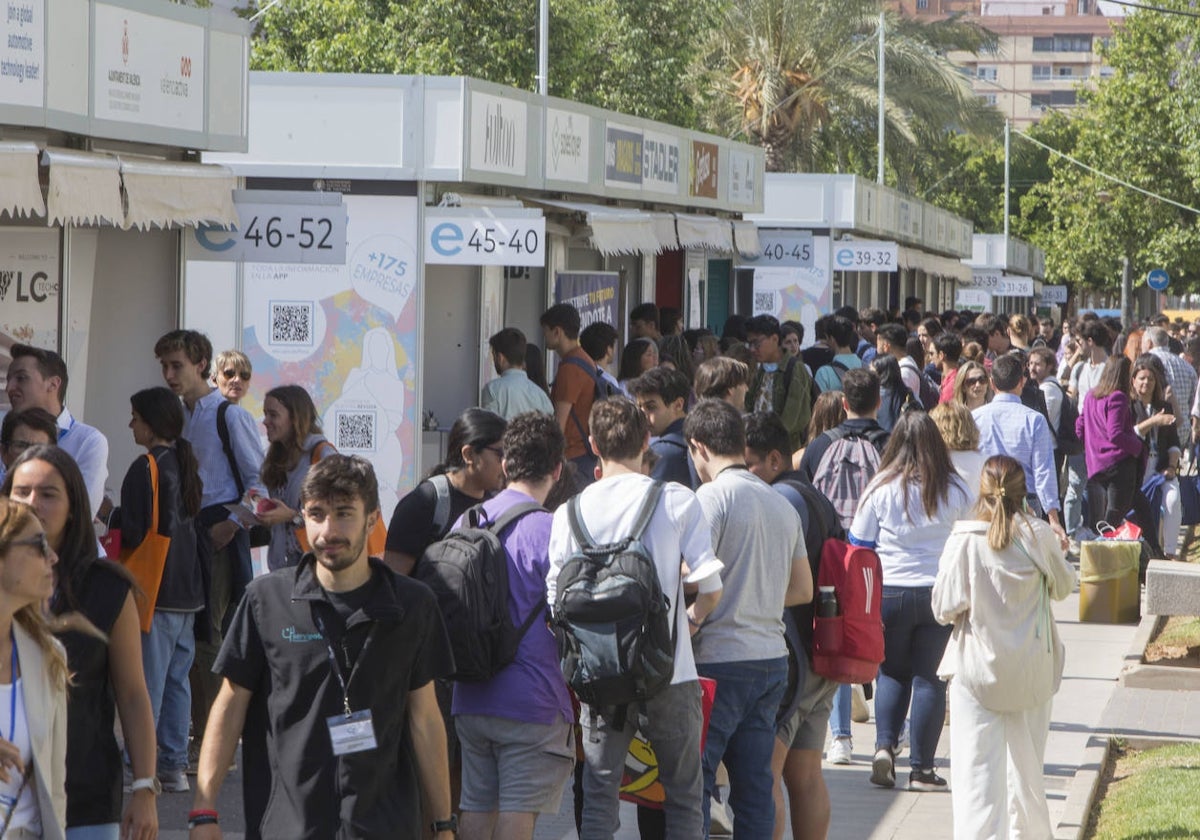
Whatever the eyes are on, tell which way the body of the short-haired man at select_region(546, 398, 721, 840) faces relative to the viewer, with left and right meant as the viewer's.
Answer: facing away from the viewer

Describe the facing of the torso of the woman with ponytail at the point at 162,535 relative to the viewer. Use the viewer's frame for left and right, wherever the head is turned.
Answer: facing away from the viewer and to the left of the viewer

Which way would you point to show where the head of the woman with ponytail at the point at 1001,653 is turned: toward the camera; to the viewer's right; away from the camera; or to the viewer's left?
away from the camera

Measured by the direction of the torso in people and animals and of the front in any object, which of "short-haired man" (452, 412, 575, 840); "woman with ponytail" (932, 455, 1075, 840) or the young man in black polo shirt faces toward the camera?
the young man in black polo shirt

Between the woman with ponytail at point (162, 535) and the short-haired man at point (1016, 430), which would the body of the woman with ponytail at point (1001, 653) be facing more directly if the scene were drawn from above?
the short-haired man

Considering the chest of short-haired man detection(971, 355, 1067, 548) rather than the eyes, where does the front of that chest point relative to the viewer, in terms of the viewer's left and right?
facing away from the viewer

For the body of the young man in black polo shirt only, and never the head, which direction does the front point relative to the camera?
toward the camera

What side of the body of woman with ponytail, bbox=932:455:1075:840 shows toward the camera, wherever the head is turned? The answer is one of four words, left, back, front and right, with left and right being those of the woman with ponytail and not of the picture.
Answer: back

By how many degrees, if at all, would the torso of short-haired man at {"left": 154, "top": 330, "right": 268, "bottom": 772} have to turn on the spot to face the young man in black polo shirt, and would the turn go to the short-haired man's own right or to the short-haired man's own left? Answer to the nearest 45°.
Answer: approximately 45° to the short-haired man's own left

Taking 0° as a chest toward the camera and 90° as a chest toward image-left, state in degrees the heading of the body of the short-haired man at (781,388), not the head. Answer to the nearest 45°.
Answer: approximately 45°
